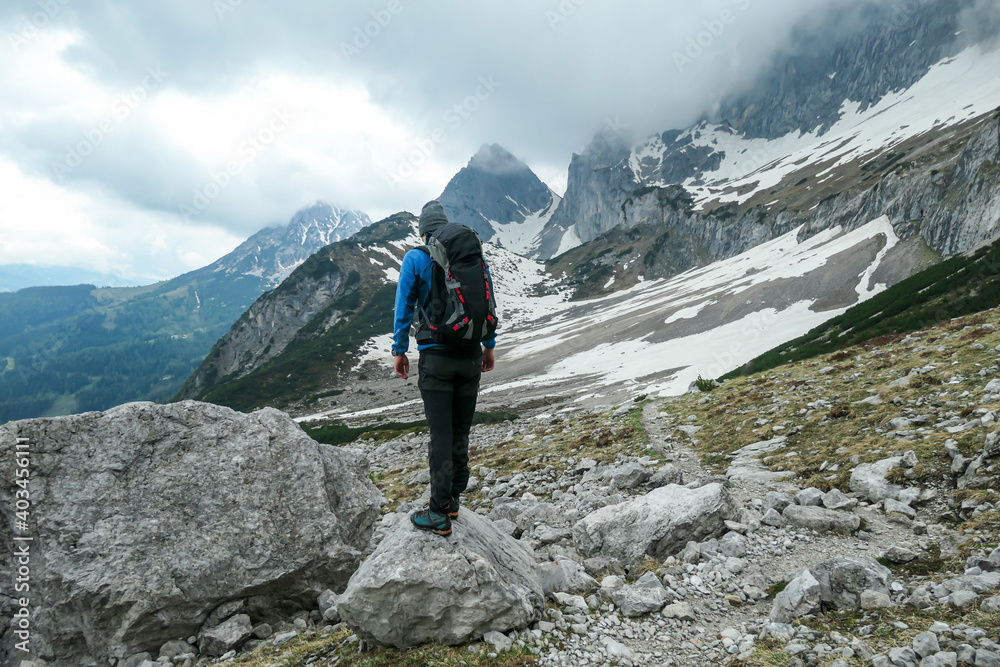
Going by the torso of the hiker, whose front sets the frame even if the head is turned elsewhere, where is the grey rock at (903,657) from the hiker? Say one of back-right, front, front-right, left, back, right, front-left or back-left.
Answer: back

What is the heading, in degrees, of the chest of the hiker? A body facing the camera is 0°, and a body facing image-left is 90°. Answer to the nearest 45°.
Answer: approximately 135°

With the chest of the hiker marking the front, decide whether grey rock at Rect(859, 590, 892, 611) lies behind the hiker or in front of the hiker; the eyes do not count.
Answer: behind

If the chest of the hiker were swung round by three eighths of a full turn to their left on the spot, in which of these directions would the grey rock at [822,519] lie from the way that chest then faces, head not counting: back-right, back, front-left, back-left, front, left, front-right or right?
left

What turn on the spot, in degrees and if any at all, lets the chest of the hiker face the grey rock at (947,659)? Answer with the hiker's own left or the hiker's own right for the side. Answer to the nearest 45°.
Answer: approximately 180°

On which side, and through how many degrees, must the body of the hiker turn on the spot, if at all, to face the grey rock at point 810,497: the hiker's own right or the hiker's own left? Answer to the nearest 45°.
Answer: approximately 135° to the hiker's own right

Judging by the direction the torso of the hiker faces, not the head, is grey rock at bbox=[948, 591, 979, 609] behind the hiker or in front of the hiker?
behind
